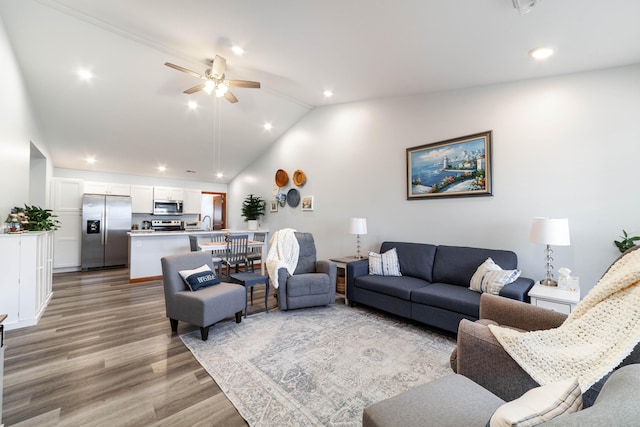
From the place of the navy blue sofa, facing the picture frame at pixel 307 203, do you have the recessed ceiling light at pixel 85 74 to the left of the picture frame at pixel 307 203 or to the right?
left

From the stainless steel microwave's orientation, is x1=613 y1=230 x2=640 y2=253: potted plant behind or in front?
in front

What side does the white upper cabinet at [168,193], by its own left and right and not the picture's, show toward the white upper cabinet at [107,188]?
right

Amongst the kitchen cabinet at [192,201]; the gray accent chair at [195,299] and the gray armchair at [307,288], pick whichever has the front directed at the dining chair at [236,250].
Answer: the kitchen cabinet

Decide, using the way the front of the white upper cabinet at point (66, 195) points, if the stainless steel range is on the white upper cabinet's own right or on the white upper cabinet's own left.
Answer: on the white upper cabinet's own left

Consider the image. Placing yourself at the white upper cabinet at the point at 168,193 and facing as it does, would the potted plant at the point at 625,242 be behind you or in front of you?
in front

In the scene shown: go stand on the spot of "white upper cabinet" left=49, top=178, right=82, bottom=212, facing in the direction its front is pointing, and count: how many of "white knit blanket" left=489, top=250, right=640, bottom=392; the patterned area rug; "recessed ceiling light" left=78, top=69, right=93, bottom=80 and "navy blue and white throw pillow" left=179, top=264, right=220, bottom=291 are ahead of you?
4

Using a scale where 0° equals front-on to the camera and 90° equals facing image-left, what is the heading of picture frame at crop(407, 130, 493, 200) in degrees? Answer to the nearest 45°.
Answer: approximately 45°

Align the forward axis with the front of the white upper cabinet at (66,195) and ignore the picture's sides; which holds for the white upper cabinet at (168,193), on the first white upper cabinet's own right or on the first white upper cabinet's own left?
on the first white upper cabinet's own left

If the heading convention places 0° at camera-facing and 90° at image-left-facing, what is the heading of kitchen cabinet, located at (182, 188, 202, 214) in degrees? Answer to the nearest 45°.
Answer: approximately 0°

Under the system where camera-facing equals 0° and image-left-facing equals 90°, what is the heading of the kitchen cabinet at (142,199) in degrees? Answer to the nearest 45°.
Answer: approximately 0°
